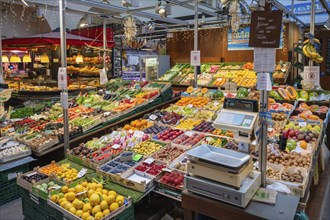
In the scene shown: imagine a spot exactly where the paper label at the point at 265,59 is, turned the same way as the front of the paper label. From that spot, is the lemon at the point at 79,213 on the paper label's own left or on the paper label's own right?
on the paper label's own right

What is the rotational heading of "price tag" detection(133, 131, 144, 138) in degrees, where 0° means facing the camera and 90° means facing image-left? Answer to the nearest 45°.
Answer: approximately 0°

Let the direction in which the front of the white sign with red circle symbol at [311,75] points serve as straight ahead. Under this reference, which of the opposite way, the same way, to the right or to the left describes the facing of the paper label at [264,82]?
the same way

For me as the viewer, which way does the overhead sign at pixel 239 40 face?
facing the viewer

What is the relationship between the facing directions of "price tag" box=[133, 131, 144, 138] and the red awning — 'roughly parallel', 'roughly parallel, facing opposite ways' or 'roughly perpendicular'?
roughly parallel

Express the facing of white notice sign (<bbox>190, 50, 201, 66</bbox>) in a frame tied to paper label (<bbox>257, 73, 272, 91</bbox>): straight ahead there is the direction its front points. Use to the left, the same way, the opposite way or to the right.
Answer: the same way

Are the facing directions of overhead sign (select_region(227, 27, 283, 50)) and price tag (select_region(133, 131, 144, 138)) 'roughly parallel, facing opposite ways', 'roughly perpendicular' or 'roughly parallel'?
roughly parallel

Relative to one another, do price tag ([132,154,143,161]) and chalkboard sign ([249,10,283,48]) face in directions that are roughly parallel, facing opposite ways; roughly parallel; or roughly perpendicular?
roughly parallel

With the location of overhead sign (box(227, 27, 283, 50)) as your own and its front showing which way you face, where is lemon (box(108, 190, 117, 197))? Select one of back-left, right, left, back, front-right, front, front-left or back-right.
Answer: front

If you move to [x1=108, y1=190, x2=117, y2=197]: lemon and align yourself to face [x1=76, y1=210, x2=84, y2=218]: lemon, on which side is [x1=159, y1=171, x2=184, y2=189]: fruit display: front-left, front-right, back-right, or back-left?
back-left

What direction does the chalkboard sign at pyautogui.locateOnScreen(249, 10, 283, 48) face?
toward the camera

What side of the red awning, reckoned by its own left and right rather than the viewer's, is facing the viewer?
front

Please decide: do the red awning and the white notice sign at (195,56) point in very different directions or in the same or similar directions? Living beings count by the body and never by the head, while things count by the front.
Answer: same or similar directions

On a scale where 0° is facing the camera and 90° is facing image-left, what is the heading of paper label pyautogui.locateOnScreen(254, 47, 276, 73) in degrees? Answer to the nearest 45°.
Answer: approximately 0°

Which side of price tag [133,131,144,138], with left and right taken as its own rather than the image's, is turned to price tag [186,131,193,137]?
left

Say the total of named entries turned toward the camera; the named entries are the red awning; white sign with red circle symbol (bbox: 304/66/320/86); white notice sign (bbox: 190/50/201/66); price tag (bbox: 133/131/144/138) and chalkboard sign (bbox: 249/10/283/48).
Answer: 5

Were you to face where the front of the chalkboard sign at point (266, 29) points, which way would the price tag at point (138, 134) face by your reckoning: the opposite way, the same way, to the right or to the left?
the same way
